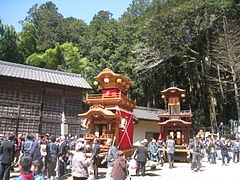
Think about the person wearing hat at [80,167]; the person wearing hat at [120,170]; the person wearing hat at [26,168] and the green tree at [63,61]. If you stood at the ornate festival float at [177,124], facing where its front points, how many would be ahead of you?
3

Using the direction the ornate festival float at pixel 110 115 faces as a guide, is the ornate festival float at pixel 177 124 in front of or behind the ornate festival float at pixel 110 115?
behind

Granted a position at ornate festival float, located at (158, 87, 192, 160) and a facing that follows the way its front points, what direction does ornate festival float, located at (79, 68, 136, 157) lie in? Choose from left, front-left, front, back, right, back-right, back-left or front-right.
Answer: front-right

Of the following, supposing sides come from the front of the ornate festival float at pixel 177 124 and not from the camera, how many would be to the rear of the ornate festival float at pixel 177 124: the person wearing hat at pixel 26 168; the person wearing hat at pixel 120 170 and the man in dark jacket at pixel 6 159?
0

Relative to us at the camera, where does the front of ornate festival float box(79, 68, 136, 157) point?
facing the viewer and to the left of the viewer

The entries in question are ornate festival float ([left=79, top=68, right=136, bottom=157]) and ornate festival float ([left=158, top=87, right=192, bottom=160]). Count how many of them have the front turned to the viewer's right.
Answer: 0

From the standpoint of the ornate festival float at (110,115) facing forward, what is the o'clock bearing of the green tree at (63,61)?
The green tree is roughly at 4 o'clock from the ornate festival float.

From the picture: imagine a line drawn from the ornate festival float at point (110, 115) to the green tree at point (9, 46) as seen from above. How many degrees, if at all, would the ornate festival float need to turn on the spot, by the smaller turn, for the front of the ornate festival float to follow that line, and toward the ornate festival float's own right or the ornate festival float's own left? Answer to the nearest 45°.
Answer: approximately 90° to the ornate festival float's own right

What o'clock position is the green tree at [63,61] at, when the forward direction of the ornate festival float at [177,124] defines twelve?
The green tree is roughly at 4 o'clock from the ornate festival float.

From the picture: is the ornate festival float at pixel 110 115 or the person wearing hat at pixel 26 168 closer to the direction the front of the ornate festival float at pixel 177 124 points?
the person wearing hat

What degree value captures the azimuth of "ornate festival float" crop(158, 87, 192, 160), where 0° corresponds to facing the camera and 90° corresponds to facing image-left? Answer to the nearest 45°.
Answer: approximately 0°

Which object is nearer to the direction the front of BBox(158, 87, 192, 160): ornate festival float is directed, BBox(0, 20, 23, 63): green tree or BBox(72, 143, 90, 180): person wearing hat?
the person wearing hat

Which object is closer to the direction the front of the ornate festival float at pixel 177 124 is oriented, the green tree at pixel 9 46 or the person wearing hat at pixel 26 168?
the person wearing hat

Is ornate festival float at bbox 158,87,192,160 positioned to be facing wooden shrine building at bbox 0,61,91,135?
no

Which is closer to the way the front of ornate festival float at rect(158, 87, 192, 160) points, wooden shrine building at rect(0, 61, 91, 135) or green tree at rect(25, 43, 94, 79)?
the wooden shrine building
